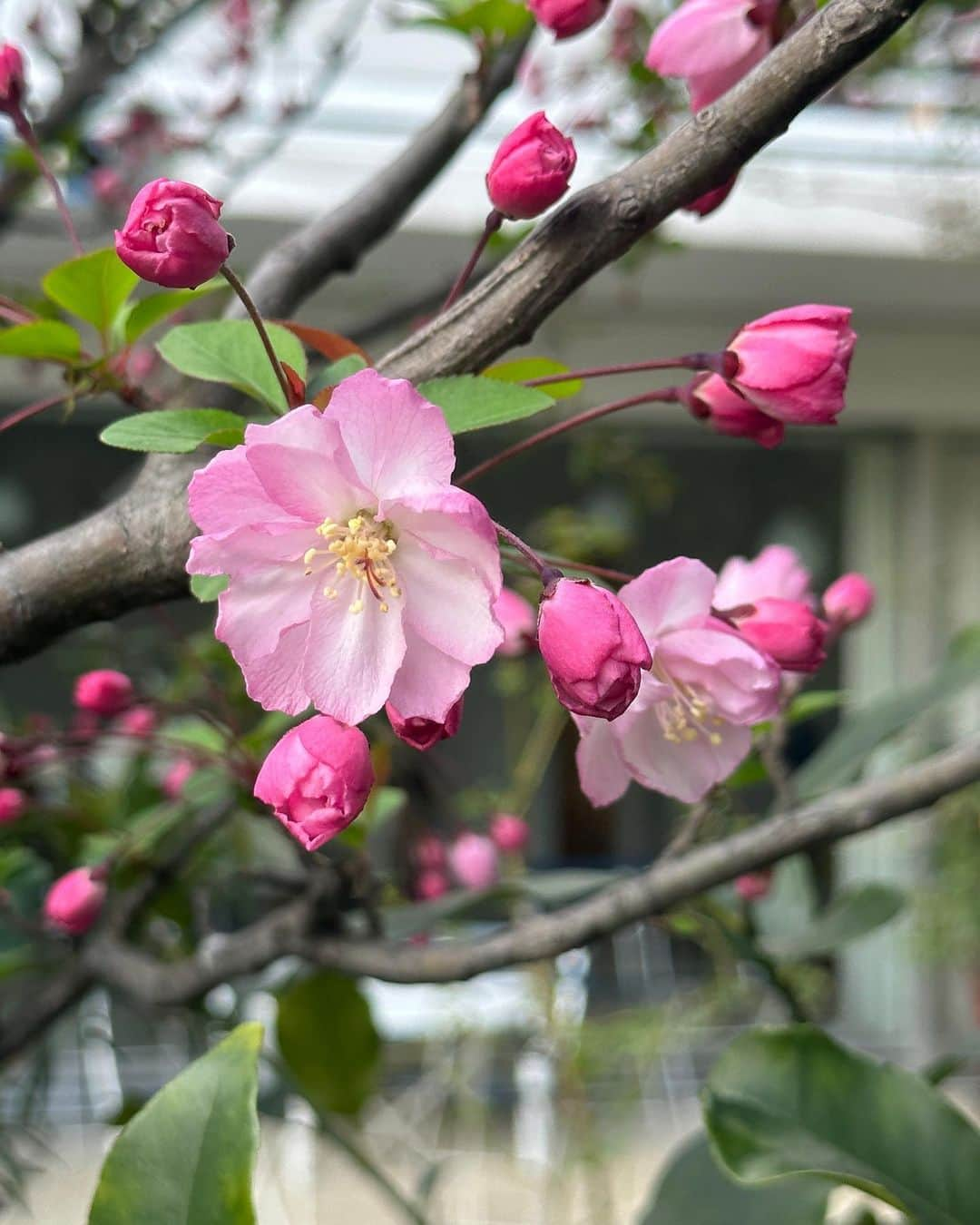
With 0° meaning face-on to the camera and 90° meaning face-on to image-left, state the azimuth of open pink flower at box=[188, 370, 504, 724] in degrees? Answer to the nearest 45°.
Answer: approximately 0°
